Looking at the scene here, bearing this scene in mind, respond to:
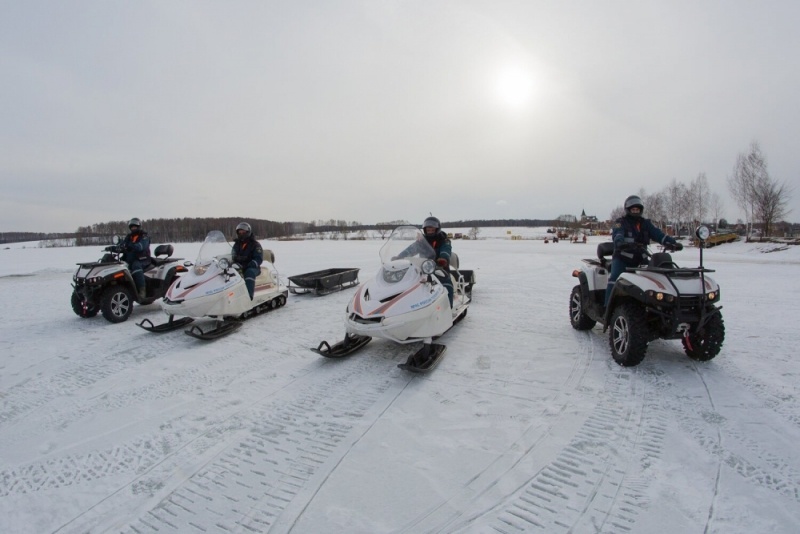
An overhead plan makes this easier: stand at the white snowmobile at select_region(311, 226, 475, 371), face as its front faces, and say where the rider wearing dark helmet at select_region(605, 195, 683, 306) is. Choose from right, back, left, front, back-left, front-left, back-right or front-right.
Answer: back-left

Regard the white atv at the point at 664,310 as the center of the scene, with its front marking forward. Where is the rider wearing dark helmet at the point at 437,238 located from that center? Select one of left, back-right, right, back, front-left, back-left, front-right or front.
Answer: back-right

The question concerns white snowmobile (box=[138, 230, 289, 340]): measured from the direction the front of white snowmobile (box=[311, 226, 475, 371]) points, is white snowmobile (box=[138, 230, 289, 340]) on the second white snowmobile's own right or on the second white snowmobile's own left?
on the second white snowmobile's own right

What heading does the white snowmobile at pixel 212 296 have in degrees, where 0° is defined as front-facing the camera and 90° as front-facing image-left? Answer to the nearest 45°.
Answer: approximately 45°

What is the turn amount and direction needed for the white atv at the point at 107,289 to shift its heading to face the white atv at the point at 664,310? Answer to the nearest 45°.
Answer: approximately 90° to its left

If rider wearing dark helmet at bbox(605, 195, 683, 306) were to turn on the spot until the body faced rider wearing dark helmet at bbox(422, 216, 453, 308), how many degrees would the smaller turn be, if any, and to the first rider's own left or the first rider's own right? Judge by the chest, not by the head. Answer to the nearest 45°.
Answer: approximately 135° to the first rider's own right

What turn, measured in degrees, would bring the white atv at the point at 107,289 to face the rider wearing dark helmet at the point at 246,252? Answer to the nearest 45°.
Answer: approximately 90° to its left

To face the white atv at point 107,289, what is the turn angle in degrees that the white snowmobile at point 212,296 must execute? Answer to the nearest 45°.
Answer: approximately 90° to its right

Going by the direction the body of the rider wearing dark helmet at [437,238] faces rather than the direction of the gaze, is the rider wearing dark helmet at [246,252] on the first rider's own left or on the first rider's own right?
on the first rider's own right
